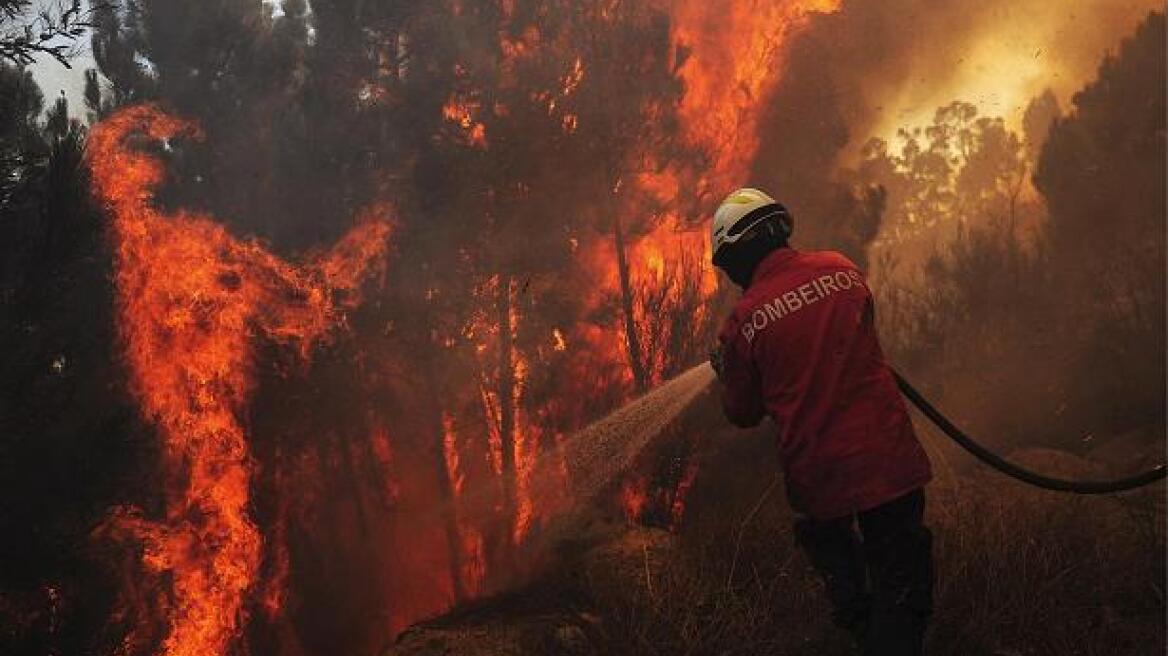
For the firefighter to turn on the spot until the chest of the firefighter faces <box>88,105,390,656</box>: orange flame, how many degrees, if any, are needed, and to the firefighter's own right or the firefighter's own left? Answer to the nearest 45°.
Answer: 0° — they already face it

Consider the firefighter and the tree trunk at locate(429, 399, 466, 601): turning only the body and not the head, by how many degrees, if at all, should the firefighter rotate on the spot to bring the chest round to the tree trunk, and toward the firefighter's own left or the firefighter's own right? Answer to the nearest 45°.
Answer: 0° — they already face it

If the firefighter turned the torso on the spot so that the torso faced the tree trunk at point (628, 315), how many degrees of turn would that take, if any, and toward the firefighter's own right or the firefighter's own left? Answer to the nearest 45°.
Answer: approximately 45° to the firefighter's own right

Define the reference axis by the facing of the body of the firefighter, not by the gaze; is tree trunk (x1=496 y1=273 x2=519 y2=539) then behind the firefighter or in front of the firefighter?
in front

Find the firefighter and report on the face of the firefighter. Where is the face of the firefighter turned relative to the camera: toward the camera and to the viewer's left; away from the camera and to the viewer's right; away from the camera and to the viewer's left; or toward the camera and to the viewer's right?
away from the camera and to the viewer's left

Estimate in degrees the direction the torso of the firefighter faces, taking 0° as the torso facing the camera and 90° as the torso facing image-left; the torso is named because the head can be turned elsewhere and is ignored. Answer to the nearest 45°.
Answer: approximately 135°
